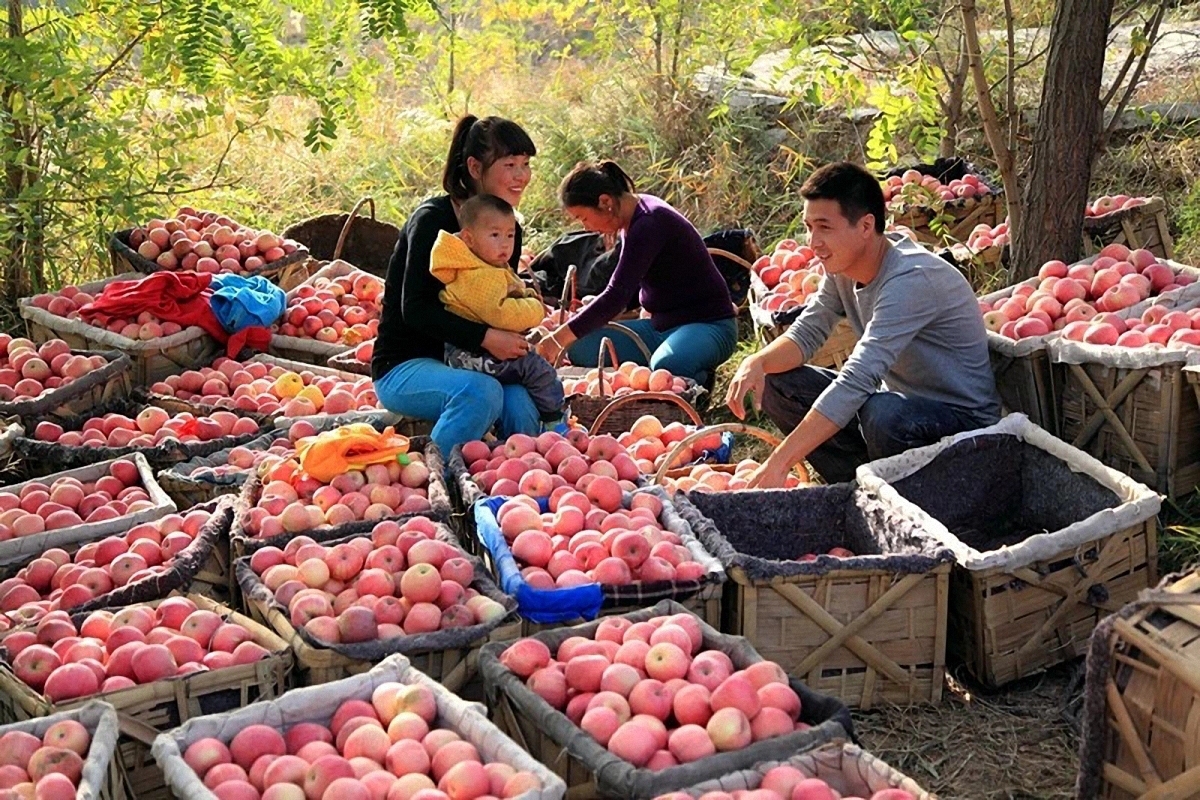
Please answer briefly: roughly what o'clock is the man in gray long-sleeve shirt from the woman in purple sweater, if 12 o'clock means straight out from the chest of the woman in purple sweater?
The man in gray long-sleeve shirt is roughly at 8 o'clock from the woman in purple sweater.

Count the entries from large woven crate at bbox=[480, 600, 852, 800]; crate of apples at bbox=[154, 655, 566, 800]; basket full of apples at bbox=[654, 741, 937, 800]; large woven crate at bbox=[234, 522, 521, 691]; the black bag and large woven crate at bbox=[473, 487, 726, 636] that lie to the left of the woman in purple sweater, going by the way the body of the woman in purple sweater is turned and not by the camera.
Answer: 5

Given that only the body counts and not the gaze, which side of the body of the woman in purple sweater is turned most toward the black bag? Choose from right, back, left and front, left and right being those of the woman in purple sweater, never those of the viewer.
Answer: right

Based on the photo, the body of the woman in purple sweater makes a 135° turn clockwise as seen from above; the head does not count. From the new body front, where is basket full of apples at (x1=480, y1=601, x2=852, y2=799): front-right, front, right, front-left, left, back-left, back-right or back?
back-right

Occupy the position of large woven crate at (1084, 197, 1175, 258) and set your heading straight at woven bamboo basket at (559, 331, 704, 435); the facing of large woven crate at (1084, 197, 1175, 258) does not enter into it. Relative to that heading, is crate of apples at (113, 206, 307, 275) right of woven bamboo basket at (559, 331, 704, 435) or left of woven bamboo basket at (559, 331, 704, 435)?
right

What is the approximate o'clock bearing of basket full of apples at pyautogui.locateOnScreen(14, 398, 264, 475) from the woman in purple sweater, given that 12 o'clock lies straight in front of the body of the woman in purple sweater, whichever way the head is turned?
The basket full of apples is roughly at 11 o'clock from the woman in purple sweater.

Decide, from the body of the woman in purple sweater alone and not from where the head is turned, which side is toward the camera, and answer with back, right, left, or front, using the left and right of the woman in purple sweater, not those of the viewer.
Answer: left

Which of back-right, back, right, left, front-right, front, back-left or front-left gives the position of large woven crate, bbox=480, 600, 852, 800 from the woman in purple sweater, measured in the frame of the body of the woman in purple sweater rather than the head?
left

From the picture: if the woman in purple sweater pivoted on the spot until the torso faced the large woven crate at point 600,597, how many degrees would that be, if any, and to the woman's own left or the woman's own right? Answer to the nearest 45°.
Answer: approximately 90° to the woman's own left

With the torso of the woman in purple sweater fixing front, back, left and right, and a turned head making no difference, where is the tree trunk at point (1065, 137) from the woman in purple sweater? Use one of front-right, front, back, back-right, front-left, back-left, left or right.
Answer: back

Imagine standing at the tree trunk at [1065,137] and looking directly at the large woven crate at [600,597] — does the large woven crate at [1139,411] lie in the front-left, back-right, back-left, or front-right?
front-left

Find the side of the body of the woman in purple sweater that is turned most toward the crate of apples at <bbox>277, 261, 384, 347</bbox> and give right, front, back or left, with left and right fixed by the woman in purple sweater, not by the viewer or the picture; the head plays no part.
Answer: front

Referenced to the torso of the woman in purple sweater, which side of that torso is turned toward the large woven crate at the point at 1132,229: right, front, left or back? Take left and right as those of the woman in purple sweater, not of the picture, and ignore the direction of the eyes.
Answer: back

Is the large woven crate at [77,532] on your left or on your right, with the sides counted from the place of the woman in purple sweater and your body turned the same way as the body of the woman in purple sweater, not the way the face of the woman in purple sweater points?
on your left

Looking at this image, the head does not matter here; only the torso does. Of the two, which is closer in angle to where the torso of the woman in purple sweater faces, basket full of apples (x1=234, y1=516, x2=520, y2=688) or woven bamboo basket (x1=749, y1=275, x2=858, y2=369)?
the basket full of apples

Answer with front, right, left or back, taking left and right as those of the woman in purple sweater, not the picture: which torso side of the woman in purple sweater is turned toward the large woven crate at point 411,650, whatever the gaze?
left

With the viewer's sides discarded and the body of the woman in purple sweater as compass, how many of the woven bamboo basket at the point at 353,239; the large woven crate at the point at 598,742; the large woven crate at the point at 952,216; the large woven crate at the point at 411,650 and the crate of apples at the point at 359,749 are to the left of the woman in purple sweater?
3

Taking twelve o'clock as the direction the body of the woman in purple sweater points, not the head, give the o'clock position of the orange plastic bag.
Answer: The orange plastic bag is roughly at 10 o'clock from the woman in purple sweater.

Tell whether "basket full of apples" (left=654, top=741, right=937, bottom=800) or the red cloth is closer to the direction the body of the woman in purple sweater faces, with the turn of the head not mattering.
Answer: the red cloth

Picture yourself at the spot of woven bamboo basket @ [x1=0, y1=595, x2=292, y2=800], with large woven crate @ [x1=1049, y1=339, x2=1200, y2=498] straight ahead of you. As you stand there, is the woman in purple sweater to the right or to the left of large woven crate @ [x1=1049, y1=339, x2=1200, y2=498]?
left
